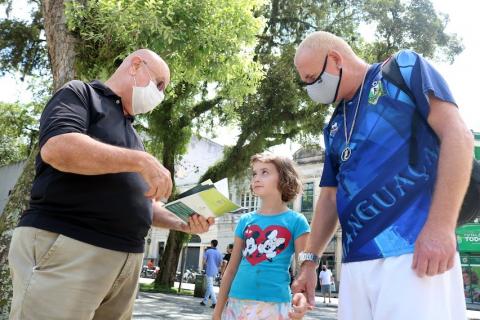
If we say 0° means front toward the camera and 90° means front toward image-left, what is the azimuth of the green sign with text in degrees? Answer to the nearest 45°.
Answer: approximately 0°

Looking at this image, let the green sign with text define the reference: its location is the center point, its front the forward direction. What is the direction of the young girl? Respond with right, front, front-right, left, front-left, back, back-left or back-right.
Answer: front

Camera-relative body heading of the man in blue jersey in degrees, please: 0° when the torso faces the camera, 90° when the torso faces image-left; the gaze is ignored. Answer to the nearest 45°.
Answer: approximately 45°

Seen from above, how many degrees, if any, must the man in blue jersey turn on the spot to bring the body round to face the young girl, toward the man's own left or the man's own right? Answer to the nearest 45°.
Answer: approximately 90° to the man's own right

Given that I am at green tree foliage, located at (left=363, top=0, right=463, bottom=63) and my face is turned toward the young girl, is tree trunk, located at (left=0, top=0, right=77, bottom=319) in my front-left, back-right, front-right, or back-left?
front-right

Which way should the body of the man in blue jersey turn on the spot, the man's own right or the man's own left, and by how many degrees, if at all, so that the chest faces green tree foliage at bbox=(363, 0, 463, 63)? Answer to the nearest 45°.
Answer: approximately 135° to the man's own right

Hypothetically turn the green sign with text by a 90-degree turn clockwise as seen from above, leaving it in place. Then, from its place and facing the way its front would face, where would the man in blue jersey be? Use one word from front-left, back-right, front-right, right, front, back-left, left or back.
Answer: left
